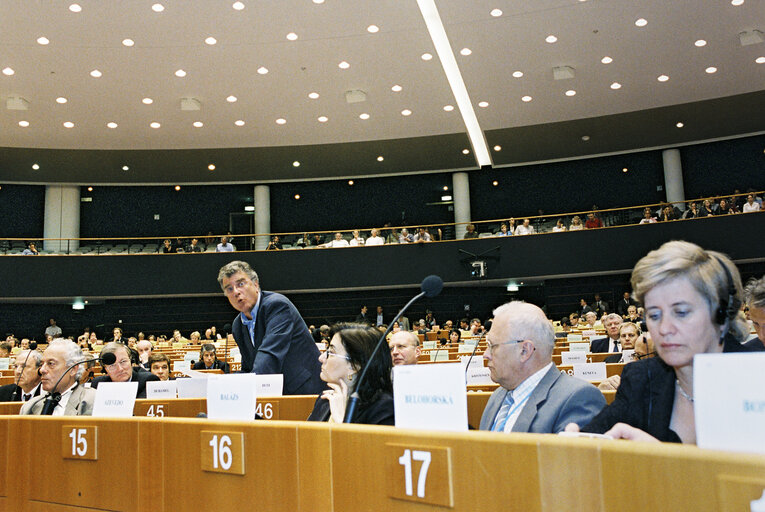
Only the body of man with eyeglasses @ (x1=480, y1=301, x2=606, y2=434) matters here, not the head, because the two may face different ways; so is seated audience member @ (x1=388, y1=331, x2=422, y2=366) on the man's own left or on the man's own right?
on the man's own right

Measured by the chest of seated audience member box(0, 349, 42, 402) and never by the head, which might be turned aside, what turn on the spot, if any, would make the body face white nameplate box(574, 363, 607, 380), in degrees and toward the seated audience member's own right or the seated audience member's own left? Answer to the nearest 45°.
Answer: approximately 135° to the seated audience member's own left

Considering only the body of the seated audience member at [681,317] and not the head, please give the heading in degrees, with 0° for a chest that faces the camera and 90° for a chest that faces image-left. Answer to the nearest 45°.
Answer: approximately 45°

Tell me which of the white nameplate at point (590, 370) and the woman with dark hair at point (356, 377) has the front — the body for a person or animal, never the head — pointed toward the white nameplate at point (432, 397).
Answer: the white nameplate at point (590, 370)

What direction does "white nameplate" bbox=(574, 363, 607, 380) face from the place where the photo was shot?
facing the viewer

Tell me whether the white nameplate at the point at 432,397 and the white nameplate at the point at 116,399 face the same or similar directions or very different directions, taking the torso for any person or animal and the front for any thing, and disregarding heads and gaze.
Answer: same or similar directions

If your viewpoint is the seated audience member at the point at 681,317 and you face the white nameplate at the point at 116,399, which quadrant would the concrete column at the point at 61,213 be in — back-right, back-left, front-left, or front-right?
front-right

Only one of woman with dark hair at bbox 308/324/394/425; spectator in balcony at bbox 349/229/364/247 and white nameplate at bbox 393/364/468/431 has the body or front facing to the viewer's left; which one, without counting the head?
the woman with dark hair

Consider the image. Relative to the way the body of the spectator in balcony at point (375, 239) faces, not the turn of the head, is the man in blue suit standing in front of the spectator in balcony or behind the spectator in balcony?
in front

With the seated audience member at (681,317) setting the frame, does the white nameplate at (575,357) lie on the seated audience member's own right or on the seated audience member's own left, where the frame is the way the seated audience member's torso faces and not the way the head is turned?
on the seated audience member's own right

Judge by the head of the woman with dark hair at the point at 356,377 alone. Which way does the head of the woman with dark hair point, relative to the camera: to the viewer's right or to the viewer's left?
to the viewer's left

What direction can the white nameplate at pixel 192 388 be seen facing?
toward the camera

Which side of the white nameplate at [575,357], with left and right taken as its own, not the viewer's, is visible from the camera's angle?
front

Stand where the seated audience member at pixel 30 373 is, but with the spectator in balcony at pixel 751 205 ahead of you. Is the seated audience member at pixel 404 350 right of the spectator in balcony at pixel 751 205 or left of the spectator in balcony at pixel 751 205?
right

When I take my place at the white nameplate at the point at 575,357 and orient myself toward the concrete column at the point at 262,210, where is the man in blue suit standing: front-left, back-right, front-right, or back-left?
back-left

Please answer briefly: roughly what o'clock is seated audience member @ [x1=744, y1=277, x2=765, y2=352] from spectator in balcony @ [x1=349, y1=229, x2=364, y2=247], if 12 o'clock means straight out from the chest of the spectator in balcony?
The seated audience member is roughly at 12 o'clock from the spectator in balcony.

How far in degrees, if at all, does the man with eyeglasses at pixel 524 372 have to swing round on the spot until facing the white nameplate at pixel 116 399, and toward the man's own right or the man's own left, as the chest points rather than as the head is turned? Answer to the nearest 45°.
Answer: approximately 45° to the man's own right
